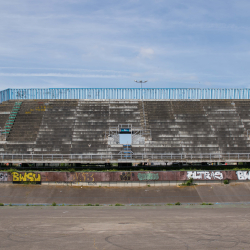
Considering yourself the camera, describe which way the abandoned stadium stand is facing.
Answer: facing the viewer

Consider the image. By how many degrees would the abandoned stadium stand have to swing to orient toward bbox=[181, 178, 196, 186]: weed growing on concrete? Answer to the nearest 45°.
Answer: approximately 45° to its left

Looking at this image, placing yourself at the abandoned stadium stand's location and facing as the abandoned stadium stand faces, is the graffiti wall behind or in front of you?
in front
